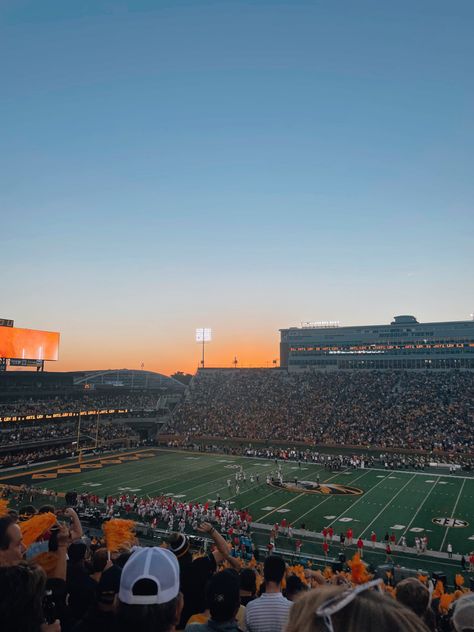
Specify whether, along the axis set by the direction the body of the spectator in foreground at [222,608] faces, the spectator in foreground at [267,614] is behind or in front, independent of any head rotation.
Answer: in front

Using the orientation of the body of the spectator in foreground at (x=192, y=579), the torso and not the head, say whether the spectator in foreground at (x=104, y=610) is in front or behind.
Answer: behind

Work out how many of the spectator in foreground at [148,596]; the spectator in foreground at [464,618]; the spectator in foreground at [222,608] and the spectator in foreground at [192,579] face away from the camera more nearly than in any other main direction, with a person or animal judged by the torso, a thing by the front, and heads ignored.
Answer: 4

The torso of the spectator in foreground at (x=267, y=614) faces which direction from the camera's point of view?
away from the camera

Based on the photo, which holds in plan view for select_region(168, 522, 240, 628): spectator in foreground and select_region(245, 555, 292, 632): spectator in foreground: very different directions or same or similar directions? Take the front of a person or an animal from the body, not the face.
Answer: same or similar directions

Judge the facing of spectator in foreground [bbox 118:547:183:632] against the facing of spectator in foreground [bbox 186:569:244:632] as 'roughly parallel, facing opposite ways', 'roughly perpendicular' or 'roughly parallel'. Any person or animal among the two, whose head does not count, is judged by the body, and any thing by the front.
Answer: roughly parallel

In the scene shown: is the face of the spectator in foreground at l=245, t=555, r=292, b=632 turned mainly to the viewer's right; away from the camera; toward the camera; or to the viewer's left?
away from the camera

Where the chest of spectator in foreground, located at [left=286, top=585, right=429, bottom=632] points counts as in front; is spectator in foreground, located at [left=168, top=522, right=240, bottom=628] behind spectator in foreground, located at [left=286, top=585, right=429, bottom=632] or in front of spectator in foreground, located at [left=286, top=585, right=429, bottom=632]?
in front

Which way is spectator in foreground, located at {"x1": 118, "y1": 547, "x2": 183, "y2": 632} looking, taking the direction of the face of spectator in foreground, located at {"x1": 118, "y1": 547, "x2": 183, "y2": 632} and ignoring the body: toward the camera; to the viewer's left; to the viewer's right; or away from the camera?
away from the camera

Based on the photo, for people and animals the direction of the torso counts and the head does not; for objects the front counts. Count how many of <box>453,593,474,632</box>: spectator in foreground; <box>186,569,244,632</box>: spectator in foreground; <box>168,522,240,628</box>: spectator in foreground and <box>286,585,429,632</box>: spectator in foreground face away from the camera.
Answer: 4

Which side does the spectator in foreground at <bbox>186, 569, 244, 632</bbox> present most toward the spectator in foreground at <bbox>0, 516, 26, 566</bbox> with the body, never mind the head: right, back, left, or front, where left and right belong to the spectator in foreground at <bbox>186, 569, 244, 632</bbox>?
left

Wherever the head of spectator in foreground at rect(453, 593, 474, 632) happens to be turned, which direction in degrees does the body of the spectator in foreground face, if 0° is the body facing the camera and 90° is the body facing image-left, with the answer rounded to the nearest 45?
approximately 180°

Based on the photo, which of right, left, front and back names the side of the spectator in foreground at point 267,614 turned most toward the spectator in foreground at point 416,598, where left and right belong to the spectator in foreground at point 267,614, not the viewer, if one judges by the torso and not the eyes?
right

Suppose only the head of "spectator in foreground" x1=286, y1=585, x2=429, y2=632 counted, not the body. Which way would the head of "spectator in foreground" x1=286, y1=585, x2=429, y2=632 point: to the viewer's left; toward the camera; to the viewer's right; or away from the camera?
away from the camera

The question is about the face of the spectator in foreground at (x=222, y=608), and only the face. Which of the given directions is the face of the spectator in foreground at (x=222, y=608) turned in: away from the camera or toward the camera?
away from the camera
